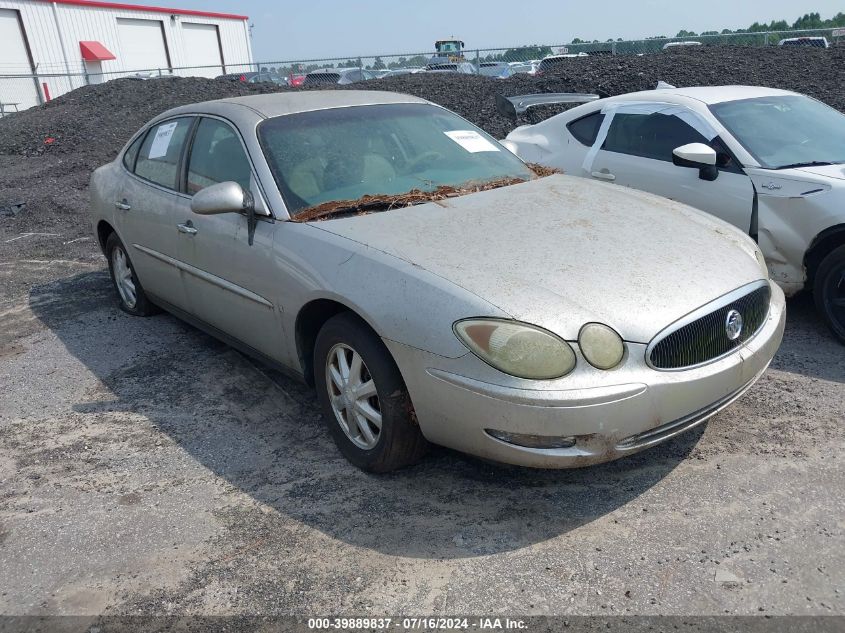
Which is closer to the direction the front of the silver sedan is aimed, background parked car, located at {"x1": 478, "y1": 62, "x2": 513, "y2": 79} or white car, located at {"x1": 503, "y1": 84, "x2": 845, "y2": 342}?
the white car

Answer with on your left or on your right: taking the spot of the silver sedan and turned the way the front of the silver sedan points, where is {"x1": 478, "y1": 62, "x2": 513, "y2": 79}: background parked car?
on your left

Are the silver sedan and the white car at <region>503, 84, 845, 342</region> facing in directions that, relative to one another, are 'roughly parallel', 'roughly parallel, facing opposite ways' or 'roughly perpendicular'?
roughly parallel

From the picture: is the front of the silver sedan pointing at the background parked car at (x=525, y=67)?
no

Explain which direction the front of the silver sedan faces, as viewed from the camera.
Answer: facing the viewer and to the right of the viewer

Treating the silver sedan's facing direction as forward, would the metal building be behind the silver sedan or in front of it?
behind

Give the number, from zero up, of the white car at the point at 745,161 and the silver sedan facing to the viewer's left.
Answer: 0

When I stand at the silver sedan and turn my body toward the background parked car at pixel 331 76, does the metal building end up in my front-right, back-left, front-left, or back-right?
front-left

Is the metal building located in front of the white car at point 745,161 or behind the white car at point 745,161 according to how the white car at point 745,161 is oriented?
behind

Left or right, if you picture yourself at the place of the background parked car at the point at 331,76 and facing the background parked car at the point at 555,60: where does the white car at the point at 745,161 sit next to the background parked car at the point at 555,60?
right

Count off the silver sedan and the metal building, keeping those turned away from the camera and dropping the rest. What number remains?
0

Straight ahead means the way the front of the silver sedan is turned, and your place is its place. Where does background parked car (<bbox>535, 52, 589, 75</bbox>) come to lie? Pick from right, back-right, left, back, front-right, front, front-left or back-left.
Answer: back-left

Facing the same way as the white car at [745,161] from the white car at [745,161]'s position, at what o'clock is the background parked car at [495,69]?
The background parked car is roughly at 7 o'clock from the white car.

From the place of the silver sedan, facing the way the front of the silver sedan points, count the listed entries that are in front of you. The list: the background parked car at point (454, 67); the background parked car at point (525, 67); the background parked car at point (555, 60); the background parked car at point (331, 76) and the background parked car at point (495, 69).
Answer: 0

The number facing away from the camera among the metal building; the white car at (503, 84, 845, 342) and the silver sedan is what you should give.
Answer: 0

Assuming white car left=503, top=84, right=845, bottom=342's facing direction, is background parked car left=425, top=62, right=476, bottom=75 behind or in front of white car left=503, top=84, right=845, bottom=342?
behind
